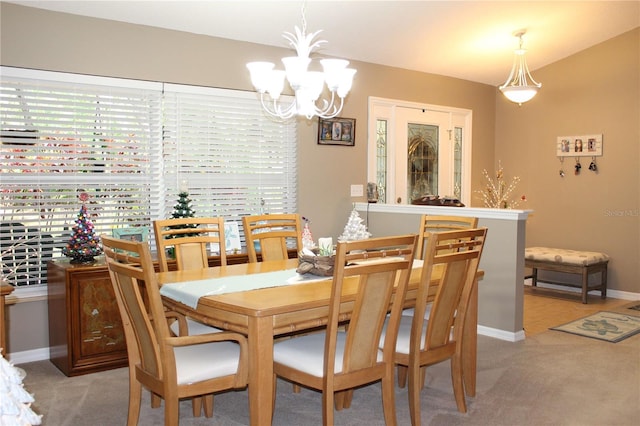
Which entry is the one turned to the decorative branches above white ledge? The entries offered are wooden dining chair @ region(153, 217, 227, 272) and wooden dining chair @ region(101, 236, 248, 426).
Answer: wooden dining chair @ region(101, 236, 248, 426)

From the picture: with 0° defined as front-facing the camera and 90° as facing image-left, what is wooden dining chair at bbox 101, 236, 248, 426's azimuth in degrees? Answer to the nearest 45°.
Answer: approximately 225°

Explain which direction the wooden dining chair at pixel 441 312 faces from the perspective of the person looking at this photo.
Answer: facing away from the viewer and to the left of the viewer

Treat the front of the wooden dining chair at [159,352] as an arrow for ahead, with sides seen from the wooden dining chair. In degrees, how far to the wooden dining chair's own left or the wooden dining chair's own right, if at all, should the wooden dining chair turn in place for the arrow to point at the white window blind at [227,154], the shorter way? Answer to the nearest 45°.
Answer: approximately 45° to the wooden dining chair's own left

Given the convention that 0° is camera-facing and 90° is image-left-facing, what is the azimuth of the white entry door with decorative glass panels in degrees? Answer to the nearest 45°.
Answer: approximately 315°

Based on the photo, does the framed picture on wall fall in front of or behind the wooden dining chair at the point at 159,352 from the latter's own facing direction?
in front

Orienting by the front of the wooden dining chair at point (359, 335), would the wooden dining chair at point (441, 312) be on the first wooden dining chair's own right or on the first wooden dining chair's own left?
on the first wooden dining chair's own right

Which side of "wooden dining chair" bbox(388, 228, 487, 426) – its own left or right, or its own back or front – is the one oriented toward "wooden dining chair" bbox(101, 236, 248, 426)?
left

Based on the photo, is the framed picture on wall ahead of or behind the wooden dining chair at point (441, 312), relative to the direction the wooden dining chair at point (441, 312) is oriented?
ahead

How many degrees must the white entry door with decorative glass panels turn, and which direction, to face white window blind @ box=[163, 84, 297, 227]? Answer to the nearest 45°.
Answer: approximately 90° to its right
